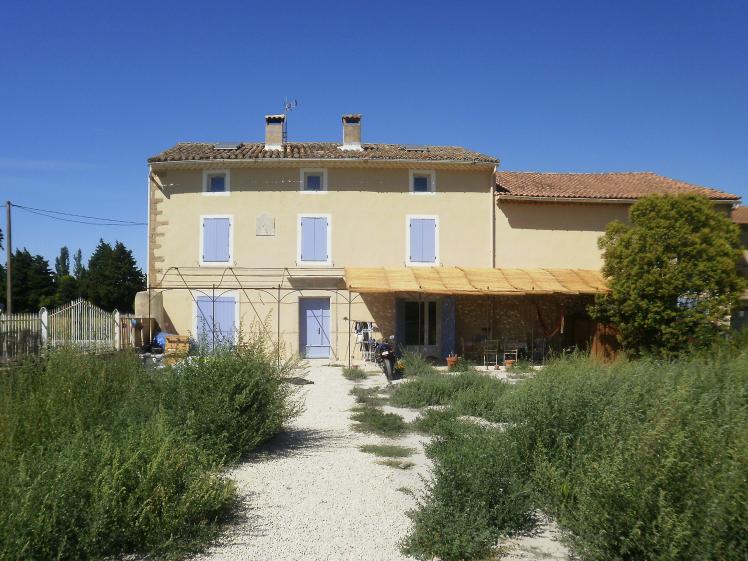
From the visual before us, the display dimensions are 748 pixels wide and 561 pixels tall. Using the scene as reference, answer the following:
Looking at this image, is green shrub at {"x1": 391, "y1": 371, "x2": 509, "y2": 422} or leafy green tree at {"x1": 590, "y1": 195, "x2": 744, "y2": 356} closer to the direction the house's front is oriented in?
the green shrub

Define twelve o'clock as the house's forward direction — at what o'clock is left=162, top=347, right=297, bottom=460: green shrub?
The green shrub is roughly at 12 o'clock from the house.

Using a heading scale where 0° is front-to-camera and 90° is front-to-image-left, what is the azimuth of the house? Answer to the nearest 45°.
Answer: approximately 0°

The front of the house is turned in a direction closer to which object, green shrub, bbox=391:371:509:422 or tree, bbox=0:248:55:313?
the green shrub

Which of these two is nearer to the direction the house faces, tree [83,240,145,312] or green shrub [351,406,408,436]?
the green shrub

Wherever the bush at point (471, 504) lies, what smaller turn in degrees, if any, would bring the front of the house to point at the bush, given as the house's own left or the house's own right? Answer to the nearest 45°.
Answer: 0° — it already faces it

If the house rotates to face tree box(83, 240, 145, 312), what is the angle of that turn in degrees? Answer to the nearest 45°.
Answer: approximately 135° to its right

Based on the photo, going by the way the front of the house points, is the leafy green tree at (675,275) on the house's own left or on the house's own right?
on the house's own left

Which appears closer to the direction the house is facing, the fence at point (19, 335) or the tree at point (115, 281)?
the fence
